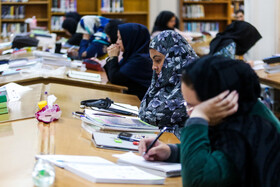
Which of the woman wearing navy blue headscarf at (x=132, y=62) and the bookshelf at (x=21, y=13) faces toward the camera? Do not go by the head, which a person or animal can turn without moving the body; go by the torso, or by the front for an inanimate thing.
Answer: the bookshelf

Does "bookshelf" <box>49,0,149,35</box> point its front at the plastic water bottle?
yes

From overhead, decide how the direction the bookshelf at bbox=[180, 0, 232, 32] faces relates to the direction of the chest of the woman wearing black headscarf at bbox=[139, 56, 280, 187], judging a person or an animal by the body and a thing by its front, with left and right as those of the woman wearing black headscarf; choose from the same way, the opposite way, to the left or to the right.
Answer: to the left

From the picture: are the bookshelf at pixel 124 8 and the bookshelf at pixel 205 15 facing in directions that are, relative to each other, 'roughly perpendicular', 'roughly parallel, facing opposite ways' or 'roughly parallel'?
roughly parallel

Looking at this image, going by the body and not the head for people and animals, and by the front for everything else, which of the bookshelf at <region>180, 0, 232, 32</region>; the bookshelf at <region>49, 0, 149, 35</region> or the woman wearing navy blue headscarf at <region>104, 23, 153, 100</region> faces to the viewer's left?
the woman wearing navy blue headscarf

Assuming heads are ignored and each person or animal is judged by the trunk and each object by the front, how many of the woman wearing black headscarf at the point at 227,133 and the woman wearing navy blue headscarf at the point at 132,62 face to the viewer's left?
2

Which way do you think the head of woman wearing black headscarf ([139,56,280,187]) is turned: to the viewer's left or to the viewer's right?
to the viewer's left

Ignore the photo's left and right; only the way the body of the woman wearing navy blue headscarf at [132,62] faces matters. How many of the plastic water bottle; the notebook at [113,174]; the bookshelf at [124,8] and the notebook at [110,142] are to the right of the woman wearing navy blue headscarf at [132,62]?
1

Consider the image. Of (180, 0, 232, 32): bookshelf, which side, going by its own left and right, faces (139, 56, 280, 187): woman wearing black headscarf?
front

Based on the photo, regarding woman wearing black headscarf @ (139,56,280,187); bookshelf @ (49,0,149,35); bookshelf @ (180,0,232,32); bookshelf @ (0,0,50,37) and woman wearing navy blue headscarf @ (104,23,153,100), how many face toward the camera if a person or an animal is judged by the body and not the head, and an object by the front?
3

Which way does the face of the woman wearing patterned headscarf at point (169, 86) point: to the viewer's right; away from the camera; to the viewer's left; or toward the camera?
to the viewer's left

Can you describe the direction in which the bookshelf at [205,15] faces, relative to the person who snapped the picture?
facing the viewer

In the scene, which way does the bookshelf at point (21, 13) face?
toward the camera

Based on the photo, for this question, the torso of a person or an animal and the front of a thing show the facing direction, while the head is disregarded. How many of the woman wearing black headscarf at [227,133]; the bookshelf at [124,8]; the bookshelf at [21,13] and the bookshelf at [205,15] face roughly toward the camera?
3

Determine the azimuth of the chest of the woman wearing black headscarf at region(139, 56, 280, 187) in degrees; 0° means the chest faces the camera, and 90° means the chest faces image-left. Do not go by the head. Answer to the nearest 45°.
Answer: approximately 90°

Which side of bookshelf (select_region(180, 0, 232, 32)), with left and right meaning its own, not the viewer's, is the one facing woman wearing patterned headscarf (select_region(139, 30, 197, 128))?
front

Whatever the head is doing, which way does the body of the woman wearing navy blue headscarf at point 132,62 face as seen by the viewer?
to the viewer's left
